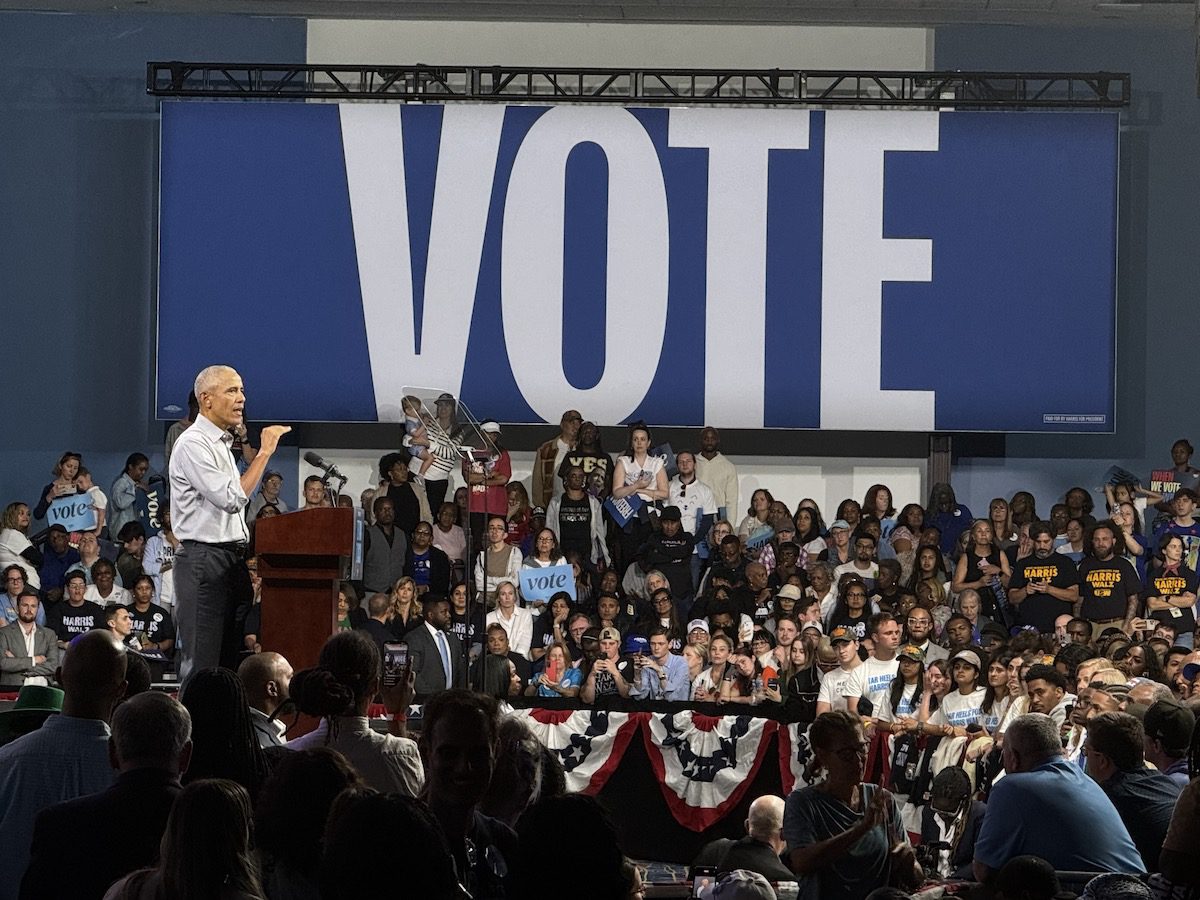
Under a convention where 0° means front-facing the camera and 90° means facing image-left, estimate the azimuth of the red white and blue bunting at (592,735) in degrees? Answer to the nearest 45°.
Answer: approximately 0°

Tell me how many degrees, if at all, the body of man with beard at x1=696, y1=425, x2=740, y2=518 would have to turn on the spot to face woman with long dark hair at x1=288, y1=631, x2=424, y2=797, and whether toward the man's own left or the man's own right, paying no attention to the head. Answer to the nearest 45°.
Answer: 0° — they already face them

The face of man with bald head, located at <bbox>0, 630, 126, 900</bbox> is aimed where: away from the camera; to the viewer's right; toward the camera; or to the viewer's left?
away from the camera

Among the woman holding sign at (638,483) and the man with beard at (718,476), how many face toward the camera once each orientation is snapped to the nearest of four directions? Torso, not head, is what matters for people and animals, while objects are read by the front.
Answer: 2

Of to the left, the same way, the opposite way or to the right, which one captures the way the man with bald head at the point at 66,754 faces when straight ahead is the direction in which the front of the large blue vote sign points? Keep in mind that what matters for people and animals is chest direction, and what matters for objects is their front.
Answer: the opposite way

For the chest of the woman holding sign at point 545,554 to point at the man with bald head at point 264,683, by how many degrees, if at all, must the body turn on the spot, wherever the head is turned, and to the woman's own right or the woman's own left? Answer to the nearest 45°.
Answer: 0° — they already face them

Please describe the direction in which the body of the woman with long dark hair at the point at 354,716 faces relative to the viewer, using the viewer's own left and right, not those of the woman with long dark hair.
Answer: facing away from the viewer and to the right of the viewer

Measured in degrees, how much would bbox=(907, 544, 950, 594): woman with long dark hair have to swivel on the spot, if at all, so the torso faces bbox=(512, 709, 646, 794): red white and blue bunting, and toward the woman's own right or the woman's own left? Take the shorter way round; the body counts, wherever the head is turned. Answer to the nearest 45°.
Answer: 0° — they already face it

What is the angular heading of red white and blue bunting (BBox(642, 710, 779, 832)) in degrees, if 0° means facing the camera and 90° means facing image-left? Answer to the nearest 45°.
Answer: approximately 0°

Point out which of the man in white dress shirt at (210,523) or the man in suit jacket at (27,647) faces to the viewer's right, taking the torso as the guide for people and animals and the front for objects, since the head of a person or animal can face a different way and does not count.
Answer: the man in white dress shirt

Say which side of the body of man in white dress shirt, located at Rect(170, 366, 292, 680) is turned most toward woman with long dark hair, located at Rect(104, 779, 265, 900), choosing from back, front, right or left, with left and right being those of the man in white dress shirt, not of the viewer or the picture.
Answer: right

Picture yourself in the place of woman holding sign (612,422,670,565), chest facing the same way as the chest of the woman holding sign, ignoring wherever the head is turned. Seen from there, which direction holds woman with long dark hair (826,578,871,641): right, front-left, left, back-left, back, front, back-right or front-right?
front-left

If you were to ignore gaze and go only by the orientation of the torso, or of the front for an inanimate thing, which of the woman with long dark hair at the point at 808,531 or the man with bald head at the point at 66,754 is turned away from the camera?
the man with bald head

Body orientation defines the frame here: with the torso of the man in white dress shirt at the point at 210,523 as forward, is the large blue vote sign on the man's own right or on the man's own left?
on the man's own left

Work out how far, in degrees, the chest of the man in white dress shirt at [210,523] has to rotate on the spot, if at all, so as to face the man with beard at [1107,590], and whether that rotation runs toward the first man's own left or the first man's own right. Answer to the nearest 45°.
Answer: approximately 45° to the first man's own left

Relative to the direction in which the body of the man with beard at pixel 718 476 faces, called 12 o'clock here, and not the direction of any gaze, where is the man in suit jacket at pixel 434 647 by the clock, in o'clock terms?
The man in suit jacket is roughly at 1 o'clock from the man with beard.
